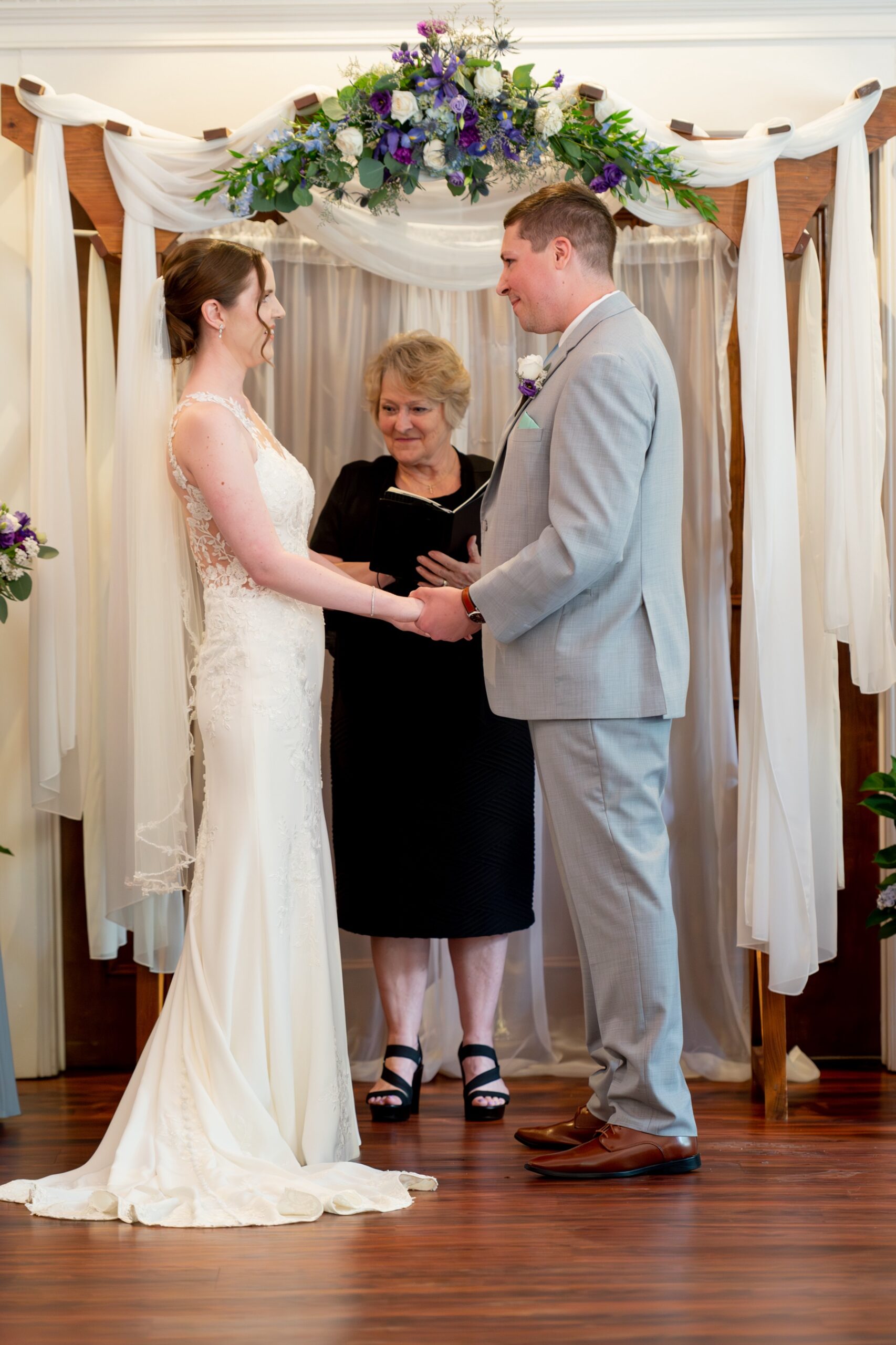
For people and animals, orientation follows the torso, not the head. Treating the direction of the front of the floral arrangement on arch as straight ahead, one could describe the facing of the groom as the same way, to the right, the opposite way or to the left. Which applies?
to the right

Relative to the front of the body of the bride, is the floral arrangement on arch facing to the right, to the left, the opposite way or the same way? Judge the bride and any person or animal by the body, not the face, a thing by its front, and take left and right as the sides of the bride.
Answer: to the right

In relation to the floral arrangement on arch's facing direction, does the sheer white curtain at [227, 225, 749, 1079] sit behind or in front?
behind

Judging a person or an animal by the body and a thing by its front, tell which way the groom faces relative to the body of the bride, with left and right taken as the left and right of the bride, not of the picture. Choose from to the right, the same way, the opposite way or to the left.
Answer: the opposite way

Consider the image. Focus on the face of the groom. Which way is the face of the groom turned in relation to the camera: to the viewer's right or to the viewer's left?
to the viewer's left

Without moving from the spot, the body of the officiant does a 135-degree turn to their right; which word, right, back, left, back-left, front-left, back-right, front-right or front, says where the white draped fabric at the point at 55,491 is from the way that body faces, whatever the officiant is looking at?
front-left

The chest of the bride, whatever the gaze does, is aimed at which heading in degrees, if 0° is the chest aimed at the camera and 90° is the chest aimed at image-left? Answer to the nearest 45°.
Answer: approximately 270°

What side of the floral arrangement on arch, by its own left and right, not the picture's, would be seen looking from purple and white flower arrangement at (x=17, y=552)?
right

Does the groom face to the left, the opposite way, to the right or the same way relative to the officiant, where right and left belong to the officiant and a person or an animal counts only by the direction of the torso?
to the right

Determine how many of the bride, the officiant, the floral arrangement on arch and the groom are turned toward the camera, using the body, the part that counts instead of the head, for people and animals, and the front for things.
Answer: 2

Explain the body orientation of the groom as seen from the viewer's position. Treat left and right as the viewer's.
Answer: facing to the left of the viewer

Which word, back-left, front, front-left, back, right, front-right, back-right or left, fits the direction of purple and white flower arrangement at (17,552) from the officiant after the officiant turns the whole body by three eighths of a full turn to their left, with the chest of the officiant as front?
back-left

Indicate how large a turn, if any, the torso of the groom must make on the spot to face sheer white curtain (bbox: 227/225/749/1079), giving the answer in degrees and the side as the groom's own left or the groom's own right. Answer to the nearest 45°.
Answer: approximately 90° to the groom's own right

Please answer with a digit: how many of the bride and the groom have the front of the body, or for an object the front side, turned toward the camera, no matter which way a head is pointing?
0

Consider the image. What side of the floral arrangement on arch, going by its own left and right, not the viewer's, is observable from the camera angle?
front

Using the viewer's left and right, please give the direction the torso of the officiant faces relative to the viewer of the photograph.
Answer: facing the viewer

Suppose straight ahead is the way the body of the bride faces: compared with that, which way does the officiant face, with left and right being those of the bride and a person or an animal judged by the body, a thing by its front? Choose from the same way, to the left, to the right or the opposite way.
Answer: to the right

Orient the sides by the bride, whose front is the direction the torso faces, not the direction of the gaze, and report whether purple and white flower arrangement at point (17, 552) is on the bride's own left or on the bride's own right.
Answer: on the bride's own left

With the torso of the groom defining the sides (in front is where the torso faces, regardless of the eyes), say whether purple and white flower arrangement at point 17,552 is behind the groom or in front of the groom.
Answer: in front

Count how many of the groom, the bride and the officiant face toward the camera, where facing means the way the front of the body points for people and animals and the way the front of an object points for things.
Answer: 1
